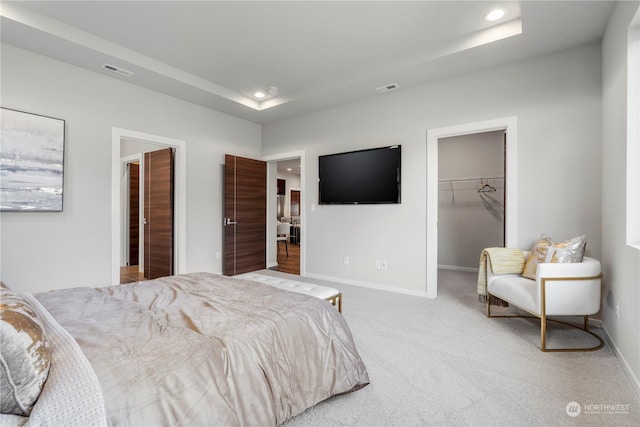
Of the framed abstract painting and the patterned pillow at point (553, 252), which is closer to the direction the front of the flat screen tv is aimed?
the framed abstract painting

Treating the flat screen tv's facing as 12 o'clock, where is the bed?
The bed is roughly at 11 o'clock from the flat screen tv.

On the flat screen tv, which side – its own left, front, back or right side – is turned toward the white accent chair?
left

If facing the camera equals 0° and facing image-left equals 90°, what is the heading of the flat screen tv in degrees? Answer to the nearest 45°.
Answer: approximately 45°

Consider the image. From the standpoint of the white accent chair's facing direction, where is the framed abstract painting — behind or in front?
in front

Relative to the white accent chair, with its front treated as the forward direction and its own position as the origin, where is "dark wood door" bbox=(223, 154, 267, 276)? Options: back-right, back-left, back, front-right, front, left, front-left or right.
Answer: front-right

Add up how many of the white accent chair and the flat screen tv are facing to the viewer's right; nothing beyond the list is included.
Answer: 0

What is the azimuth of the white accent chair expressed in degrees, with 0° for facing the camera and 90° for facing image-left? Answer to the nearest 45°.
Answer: approximately 45°
